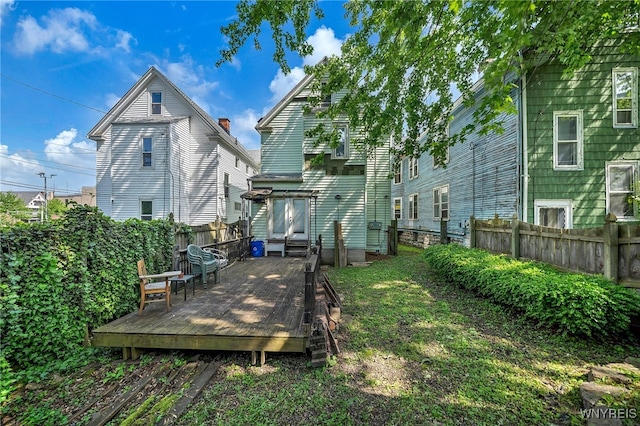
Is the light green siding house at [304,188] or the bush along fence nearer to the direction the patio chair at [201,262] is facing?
the bush along fence

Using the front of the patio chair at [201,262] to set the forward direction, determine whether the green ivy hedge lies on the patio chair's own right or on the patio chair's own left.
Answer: on the patio chair's own right

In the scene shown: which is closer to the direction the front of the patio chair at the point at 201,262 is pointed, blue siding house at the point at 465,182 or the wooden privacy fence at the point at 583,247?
the wooden privacy fence

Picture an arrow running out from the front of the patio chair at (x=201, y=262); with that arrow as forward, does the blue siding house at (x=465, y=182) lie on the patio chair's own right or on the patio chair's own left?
on the patio chair's own left

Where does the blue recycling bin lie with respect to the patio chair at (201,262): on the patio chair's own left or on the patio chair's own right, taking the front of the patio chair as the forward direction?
on the patio chair's own left
